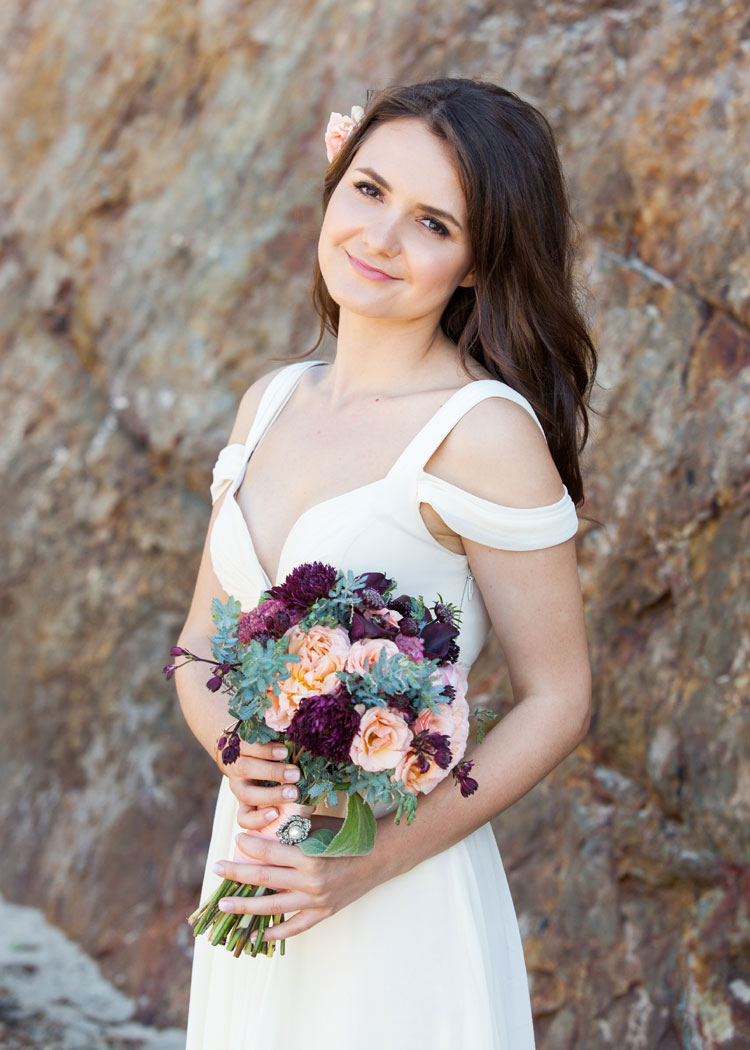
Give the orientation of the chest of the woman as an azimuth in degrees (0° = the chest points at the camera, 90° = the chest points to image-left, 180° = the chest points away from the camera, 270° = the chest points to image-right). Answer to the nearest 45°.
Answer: approximately 45°
